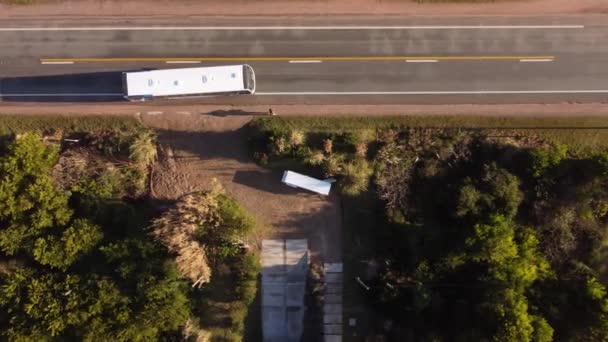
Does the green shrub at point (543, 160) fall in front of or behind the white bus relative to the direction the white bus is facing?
in front

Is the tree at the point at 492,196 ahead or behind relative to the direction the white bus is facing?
ahead

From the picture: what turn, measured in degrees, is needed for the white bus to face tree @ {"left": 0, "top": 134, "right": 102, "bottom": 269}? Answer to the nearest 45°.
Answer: approximately 180°

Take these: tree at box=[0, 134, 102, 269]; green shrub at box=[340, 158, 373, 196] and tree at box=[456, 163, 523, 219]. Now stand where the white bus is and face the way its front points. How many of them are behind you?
1

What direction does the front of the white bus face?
to the viewer's right

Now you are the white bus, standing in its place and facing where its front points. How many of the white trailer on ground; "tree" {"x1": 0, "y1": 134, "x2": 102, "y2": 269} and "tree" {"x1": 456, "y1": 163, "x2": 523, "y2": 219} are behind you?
1
